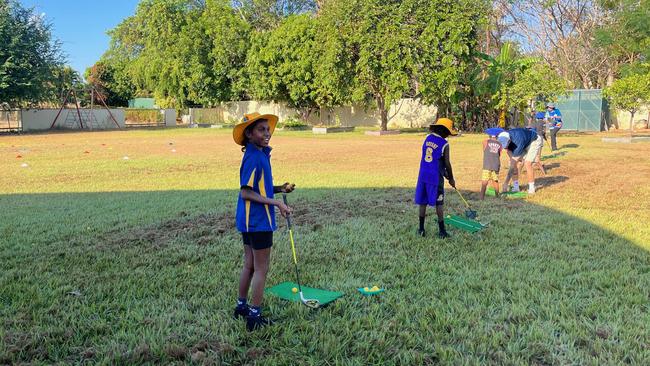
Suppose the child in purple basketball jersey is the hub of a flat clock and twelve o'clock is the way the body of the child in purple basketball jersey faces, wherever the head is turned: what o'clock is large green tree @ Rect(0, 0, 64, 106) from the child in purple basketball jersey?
The large green tree is roughly at 9 o'clock from the child in purple basketball jersey.

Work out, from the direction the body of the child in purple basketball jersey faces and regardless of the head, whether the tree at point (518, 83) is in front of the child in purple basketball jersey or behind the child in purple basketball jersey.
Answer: in front

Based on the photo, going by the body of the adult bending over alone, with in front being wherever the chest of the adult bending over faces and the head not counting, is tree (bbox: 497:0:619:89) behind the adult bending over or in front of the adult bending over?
behind

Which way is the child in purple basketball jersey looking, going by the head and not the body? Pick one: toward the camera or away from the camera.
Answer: away from the camera

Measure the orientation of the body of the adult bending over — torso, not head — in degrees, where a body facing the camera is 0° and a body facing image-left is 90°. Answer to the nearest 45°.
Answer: approximately 45°

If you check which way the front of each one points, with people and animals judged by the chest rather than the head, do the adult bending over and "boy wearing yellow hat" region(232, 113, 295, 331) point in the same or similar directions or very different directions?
very different directions

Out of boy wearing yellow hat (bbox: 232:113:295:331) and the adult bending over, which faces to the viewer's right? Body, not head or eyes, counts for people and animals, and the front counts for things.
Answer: the boy wearing yellow hat

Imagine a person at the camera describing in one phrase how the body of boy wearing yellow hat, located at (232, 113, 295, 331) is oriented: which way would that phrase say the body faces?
to the viewer's right

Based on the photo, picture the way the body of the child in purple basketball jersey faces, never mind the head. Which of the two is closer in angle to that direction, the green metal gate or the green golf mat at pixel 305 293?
the green metal gate
